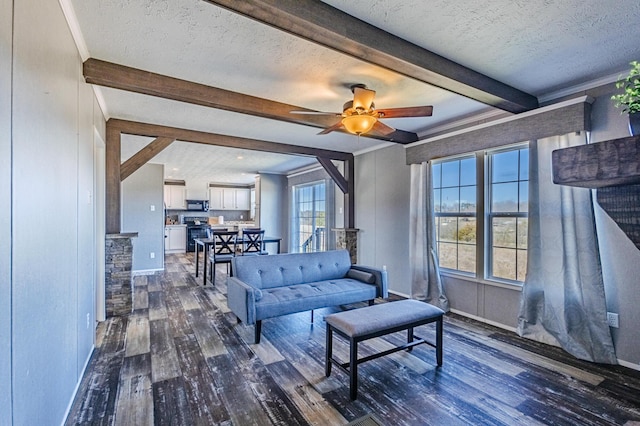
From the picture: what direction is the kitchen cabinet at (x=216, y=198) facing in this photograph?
toward the camera

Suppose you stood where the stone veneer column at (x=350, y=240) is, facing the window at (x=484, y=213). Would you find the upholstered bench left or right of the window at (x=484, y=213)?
right

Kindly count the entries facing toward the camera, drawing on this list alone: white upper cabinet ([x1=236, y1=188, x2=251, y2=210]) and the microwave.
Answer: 2

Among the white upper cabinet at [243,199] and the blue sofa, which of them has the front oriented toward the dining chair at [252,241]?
the white upper cabinet

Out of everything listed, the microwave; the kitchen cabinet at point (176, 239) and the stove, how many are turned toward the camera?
3

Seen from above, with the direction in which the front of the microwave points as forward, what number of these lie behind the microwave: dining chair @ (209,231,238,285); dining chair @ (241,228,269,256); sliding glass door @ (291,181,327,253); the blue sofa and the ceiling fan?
0

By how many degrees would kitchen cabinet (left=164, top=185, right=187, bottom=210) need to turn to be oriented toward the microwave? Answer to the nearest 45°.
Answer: approximately 90° to its left

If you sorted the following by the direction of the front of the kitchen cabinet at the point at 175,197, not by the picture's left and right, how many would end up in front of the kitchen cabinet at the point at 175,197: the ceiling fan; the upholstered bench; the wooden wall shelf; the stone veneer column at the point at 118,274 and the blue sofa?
5

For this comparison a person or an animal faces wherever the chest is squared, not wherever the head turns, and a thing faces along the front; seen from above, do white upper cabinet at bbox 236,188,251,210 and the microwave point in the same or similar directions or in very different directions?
same or similar directions

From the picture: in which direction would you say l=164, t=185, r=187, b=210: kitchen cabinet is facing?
toward the camera

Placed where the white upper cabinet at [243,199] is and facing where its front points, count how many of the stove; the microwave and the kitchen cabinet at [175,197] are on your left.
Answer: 0

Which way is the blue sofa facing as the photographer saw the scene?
facing the viewer and to the right of the viewer

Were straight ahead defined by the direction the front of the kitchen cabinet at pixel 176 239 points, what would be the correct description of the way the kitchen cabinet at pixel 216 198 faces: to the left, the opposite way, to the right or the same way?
the same way

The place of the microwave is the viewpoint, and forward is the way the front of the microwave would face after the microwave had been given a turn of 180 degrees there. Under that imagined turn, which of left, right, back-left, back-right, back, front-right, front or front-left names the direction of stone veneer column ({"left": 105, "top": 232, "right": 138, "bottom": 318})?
back

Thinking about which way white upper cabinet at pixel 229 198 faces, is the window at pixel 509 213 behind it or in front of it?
in front

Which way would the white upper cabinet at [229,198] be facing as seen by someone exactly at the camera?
facing the viewer

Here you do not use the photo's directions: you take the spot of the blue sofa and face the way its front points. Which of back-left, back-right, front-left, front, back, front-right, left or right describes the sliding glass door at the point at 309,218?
back-left

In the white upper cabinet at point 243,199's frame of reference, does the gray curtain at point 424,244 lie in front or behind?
in front

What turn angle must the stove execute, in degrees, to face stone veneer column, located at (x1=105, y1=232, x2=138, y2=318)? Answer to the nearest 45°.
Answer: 0° — it already faces it

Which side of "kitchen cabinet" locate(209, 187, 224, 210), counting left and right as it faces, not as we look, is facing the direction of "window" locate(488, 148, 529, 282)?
front
